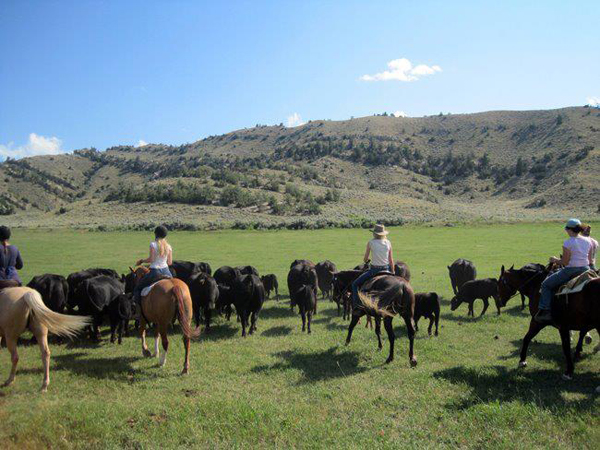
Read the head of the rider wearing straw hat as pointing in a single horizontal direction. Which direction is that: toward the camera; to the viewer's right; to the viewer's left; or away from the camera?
away from the camera

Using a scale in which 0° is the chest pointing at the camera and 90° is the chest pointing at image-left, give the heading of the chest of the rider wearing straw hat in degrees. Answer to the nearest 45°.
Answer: approximately 135°

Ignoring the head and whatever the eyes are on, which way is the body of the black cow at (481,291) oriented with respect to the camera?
to the viewer's left

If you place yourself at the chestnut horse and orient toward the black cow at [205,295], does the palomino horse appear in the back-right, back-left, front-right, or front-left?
back-left

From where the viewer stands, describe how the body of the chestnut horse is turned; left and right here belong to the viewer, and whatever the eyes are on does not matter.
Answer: facing away from the viewer and to the left of the viewer
